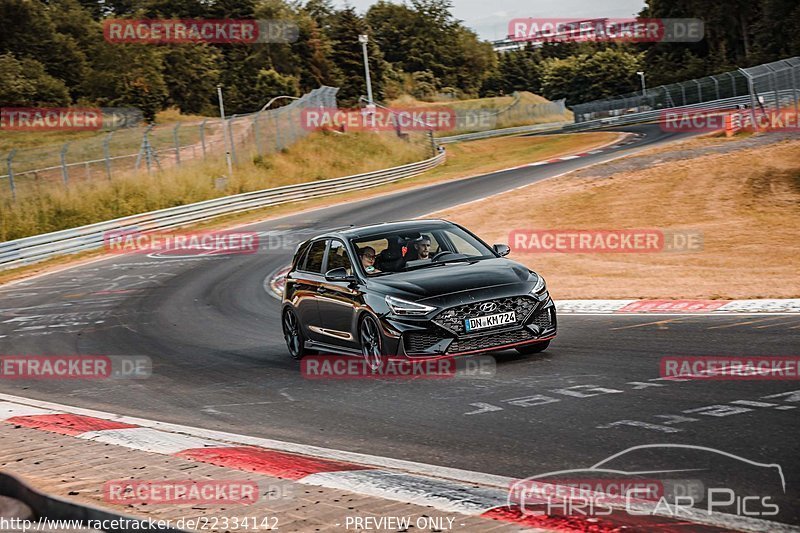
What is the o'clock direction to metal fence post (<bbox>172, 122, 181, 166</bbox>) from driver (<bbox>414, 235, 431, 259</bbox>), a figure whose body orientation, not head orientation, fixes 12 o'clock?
The metal fence post is roughly at 7 o'clock from the driver.

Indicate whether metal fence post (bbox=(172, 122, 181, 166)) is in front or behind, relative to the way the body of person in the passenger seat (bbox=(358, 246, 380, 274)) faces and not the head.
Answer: behind

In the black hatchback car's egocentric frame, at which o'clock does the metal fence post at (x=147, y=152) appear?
The metal fence post is roughly at 7 o'clock from the black hatchback car.

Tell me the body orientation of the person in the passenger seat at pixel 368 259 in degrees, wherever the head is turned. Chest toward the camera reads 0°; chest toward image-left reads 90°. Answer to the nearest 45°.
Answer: approximately 315°

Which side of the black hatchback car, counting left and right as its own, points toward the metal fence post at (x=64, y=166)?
back

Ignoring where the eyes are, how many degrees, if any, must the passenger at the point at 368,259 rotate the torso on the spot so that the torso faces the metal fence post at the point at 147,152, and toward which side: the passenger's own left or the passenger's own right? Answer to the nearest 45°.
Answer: approximately 135° to the passenger's own left

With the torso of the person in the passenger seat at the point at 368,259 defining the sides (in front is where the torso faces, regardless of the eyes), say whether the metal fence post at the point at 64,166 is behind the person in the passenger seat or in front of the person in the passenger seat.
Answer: behind

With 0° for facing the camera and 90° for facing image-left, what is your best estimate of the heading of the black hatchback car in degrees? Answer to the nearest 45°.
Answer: approximately 315°
